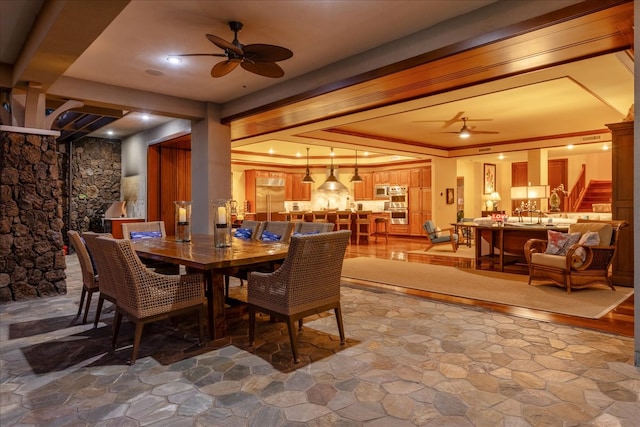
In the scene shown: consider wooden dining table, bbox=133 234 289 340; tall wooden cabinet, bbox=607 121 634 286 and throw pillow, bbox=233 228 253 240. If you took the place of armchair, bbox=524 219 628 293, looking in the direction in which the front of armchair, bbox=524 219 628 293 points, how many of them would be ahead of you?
2

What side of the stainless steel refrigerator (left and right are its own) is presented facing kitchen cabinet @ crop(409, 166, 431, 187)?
left

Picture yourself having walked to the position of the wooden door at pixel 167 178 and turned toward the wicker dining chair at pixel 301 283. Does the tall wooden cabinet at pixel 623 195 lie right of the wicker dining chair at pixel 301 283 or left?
left

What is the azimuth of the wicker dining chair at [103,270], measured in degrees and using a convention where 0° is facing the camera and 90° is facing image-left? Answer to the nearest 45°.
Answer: approximately 225°

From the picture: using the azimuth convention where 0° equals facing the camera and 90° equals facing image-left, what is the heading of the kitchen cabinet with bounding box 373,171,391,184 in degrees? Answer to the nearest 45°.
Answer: approximately 45°

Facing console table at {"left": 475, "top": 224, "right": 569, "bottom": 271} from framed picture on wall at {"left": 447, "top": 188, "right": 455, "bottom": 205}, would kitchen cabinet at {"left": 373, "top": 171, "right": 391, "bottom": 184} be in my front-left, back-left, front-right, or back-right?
back-right

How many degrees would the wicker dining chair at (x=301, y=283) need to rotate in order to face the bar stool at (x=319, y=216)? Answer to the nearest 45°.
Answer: approximately 45° to its right

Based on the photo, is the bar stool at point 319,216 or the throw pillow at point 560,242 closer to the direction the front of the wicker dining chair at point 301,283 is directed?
the bar stool

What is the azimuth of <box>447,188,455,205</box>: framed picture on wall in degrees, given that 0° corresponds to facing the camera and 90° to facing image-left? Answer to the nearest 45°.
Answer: approximately 0°

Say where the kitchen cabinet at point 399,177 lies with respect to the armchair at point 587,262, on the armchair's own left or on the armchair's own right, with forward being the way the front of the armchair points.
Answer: on the armchair's own right
